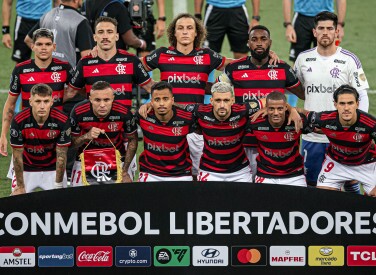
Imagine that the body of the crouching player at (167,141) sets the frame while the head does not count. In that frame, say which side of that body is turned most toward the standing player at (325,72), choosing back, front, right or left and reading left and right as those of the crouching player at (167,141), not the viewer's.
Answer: left

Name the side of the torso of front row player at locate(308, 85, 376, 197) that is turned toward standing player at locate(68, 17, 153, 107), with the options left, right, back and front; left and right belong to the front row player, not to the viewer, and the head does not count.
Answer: right

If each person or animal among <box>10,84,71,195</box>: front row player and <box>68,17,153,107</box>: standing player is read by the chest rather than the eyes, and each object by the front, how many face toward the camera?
2

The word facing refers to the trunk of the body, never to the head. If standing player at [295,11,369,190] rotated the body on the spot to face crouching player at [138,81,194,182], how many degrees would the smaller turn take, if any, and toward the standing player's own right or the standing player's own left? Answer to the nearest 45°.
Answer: approximately 45° to the standing player's own right

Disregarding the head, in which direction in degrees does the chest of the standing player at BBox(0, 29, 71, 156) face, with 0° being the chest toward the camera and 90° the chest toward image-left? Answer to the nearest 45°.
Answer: approximately 0°
